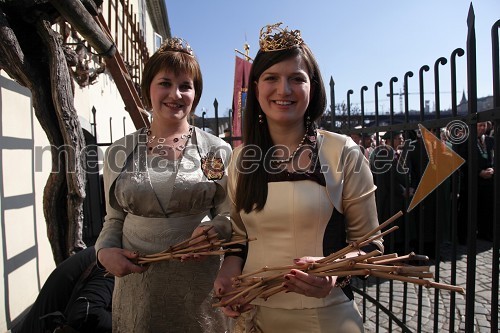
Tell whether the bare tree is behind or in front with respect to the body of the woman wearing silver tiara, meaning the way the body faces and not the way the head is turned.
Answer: behind

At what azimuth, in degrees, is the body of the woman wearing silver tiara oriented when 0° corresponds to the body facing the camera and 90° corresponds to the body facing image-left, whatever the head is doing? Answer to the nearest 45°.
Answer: approximately 0°

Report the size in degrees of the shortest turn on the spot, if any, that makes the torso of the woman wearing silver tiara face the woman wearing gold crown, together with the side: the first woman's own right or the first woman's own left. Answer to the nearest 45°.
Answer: approximately 45° to the first woman's own left

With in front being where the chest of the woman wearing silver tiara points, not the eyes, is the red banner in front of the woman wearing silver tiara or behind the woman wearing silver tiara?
behind

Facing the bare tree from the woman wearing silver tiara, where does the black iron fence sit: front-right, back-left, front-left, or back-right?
back-right
